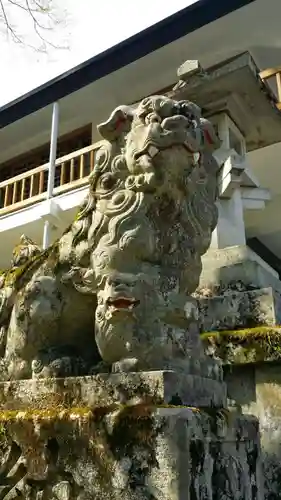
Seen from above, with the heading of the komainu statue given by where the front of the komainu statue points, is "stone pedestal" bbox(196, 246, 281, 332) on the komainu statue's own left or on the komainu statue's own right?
on the komainu statue's own left

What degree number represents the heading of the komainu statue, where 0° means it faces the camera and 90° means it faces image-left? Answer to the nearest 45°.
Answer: approximately 315°
